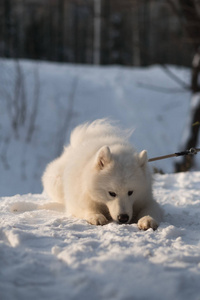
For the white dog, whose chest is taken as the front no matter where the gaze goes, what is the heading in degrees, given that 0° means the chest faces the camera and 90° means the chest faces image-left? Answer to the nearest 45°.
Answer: approximately 315°
